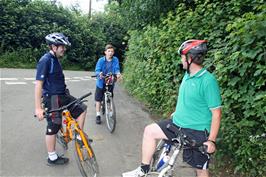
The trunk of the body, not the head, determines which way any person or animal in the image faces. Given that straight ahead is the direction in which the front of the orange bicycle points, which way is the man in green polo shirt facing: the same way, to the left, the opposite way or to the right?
to the right

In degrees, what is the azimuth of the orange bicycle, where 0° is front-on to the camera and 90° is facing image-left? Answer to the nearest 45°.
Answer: approximately 315°

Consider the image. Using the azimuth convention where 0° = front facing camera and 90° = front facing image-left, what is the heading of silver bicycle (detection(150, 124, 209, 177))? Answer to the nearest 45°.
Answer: approximately 45°

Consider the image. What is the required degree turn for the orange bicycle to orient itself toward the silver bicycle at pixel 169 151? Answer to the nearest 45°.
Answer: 0° — it already faces it
